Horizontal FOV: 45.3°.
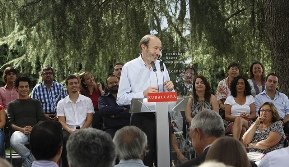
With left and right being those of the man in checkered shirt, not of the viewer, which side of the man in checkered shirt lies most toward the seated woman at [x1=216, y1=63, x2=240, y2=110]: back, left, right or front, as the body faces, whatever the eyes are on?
left

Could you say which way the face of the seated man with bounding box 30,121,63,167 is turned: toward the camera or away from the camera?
away from the camera

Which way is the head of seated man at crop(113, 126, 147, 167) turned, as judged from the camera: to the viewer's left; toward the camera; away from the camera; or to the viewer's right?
away from the camera

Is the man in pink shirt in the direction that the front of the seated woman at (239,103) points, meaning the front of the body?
no

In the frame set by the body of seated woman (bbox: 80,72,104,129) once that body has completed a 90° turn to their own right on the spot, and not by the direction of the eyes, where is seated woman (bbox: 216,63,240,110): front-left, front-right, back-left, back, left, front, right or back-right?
back-left

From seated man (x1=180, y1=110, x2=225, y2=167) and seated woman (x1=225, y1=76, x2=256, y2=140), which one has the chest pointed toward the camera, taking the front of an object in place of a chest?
the seated woman

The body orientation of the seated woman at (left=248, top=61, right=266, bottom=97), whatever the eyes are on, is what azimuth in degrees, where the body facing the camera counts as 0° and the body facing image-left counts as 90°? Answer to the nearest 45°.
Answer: approximately 0°

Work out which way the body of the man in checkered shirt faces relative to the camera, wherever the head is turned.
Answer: toward the camera

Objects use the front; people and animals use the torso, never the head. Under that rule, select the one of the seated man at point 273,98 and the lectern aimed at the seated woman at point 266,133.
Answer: the seated man

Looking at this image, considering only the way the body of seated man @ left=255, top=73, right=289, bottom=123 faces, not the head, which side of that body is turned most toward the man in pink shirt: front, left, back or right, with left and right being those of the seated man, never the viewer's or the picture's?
right

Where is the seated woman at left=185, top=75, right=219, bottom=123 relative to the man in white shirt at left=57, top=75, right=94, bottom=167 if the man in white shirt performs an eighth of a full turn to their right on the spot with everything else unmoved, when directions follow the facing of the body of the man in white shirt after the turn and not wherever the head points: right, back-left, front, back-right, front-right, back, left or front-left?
back-left

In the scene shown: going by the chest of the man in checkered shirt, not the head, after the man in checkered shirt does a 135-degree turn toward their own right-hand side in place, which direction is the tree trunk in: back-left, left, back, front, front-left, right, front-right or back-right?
back-right

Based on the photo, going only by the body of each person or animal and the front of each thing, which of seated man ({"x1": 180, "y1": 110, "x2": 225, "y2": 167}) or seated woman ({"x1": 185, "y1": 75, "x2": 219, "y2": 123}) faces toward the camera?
the seated woman

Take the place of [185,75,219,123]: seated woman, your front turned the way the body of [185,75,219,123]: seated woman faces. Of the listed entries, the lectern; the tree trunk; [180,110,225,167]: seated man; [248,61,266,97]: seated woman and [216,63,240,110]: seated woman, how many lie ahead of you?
2

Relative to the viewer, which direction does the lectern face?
toward the camera

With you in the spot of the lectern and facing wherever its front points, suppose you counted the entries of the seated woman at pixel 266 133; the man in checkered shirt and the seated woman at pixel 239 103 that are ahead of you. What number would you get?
0

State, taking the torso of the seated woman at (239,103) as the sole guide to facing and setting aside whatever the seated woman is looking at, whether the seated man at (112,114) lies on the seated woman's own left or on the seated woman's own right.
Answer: on the seated woman's own right

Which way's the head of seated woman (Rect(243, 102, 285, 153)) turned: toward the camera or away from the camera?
toward the camera
